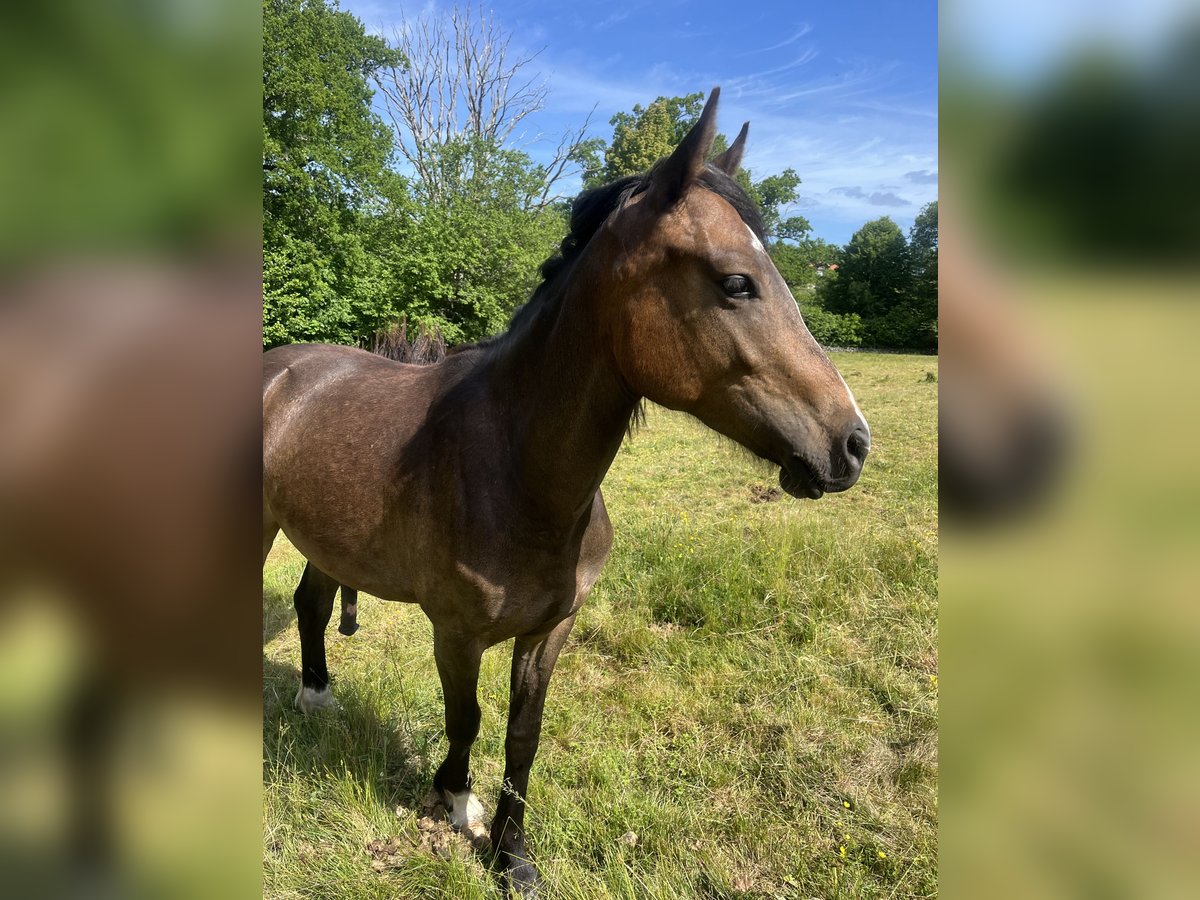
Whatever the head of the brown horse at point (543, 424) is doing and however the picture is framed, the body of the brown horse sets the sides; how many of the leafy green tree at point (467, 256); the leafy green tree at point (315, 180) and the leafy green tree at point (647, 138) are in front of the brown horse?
0

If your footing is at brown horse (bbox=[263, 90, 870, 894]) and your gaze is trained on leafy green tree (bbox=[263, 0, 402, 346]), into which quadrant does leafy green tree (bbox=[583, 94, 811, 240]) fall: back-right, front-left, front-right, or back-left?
front-right

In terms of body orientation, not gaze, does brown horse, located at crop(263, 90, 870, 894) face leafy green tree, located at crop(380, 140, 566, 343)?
no

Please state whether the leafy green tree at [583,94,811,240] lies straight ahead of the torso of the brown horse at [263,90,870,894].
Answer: no

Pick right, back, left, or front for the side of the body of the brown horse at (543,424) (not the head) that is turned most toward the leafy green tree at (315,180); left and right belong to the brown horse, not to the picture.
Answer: back
